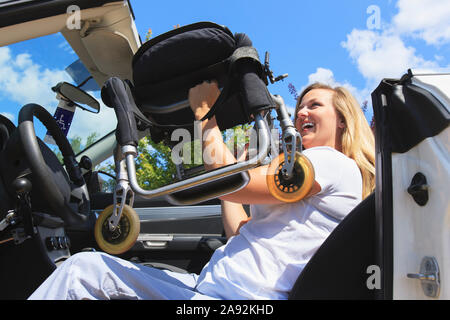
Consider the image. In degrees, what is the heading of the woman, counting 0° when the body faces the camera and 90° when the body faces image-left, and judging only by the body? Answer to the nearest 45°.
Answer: approximately 90°
